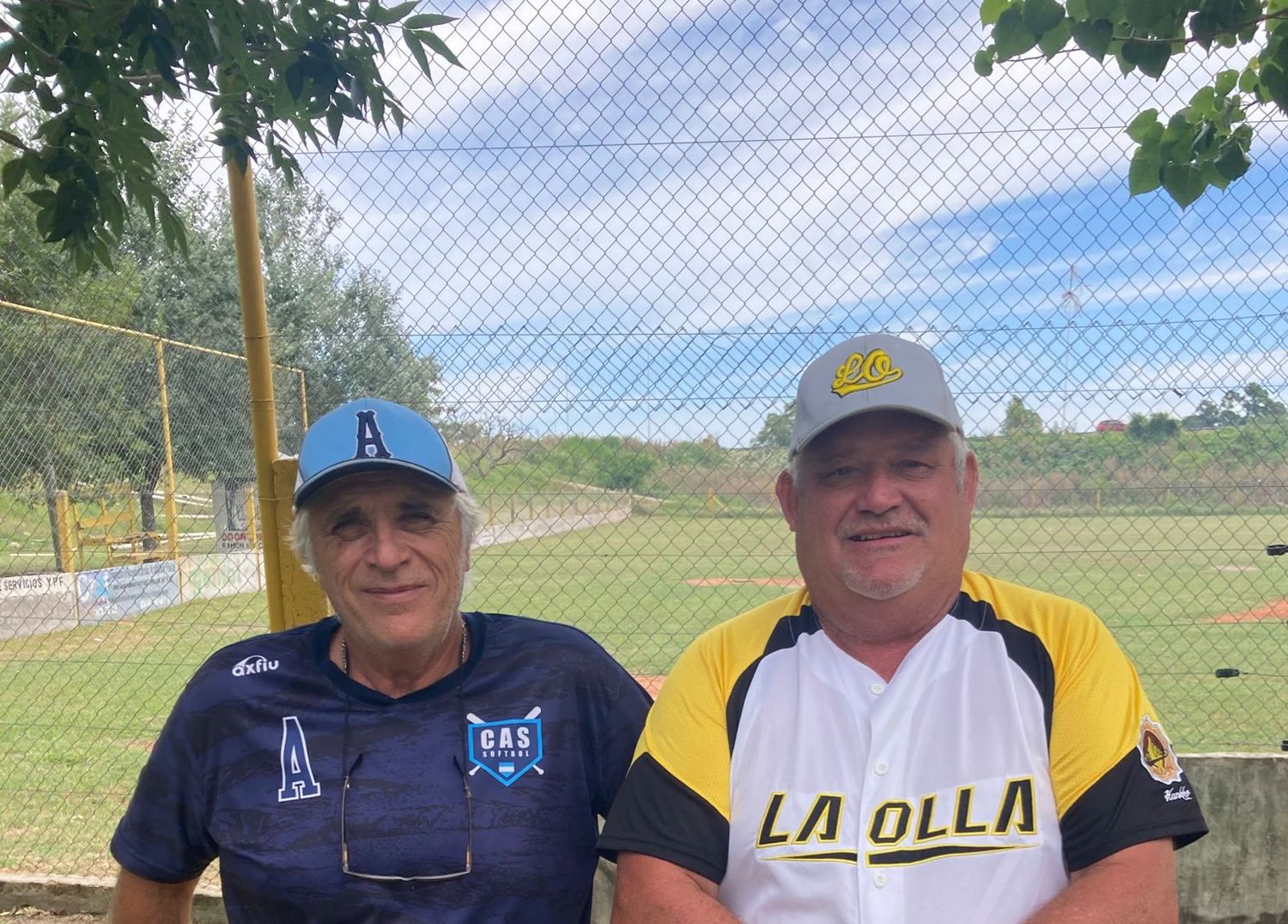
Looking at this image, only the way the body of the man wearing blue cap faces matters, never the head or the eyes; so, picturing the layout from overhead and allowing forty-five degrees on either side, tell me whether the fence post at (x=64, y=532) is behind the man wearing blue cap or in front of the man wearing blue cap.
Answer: behind

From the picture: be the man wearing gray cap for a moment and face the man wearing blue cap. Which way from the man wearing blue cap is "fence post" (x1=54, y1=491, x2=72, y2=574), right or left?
right

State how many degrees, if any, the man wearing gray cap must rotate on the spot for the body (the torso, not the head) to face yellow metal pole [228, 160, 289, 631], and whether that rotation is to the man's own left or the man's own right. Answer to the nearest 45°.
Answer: approximately 135° to the man's own right

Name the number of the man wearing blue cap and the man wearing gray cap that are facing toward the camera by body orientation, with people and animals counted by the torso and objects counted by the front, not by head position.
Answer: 2

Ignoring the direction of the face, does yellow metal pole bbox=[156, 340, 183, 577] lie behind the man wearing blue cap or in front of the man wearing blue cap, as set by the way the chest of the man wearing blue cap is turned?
behind

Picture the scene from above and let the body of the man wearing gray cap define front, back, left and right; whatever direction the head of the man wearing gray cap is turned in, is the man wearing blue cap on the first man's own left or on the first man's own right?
on the first man's own right
